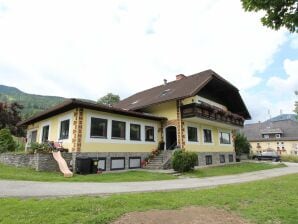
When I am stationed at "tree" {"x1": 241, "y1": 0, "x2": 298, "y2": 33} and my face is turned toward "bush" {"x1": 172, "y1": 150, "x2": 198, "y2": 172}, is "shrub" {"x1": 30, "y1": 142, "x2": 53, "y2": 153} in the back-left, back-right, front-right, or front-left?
front-left

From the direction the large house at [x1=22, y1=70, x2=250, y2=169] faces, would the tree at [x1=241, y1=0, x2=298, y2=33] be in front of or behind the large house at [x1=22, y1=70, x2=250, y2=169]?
in front

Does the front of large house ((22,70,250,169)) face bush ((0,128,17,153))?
no

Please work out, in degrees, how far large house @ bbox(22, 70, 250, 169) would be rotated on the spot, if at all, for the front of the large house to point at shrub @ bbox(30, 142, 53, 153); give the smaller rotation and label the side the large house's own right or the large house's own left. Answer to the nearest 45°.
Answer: approximately 90° to the large house's own right

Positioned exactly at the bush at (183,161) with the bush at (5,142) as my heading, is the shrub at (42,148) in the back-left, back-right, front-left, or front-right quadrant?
front-left

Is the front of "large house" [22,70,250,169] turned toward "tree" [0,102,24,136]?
no

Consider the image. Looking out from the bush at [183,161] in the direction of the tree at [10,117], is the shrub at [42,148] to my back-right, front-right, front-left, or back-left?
front-left

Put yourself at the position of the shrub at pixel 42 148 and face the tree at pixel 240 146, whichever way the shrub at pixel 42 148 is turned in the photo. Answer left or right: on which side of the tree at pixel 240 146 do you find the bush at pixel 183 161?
right

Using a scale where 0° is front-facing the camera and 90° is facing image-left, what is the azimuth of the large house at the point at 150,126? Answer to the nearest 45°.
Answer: approximately 315°

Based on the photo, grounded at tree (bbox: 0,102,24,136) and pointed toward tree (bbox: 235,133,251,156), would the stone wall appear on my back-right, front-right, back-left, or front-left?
front-right

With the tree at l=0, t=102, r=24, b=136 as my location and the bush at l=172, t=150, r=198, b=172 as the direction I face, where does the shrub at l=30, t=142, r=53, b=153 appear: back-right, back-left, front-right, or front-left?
front-right

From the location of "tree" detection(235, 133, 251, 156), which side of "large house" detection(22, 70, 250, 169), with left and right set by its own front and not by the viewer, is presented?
left
